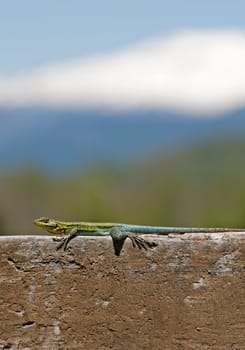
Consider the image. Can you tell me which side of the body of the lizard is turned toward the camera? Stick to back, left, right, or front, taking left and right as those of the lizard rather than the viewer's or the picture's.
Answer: left
